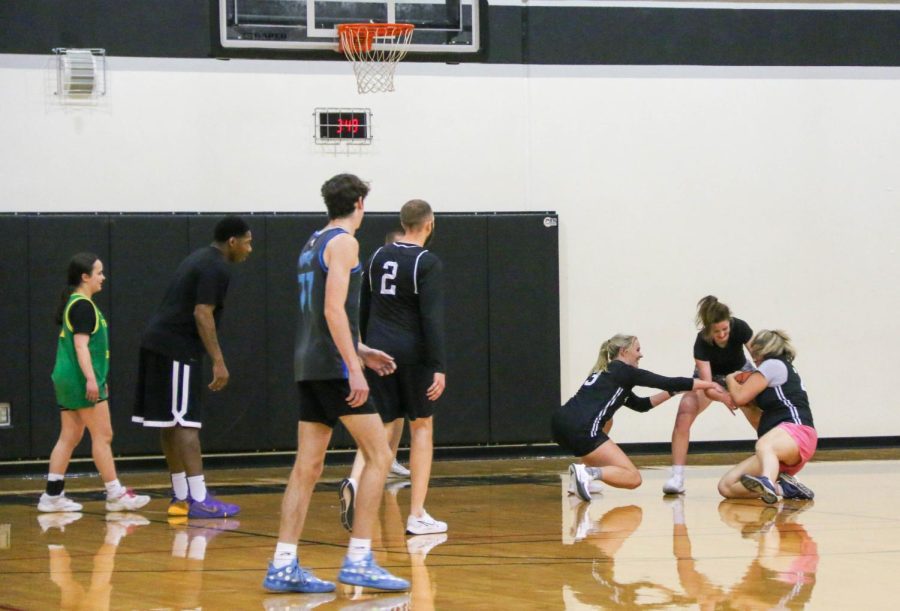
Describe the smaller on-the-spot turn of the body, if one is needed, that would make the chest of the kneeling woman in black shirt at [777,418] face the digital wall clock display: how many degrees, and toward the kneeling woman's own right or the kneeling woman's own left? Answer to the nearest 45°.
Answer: approximately 45° to the kneeling woman's own right

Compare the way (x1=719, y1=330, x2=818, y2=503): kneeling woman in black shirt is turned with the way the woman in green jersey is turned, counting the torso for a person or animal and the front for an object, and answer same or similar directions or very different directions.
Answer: very different directions

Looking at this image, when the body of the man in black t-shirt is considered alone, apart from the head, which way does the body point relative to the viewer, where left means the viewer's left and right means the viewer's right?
facing to the right of the viewer

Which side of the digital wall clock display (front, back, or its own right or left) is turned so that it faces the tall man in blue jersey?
front

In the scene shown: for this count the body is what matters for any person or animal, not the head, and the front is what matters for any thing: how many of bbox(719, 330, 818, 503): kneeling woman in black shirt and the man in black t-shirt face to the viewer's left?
1

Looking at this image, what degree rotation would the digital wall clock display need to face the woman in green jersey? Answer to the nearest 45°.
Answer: approximately 45° to its right

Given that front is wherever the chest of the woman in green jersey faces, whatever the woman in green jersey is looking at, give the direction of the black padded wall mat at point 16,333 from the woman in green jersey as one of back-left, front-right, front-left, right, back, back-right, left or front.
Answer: left

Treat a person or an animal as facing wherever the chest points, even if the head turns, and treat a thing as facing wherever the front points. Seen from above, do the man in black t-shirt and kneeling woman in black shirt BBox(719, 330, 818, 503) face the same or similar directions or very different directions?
very different directions

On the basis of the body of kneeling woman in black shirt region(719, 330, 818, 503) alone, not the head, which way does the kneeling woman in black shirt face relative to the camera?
to the viewer's left

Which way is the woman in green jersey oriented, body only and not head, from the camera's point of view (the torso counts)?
to the viewer's right

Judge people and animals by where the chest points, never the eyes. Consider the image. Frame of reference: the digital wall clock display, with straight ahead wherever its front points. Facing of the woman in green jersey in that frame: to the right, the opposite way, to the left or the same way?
to the left

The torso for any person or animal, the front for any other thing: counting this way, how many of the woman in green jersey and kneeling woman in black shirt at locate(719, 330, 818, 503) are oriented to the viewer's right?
1

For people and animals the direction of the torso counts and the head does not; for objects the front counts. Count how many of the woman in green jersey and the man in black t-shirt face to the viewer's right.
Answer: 2

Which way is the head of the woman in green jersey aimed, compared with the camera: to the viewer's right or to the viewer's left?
to the viewer's right

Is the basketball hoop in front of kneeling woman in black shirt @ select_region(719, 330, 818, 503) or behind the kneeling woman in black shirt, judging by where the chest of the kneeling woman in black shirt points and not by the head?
in front
